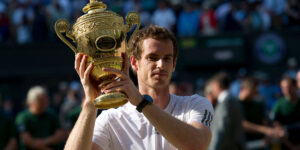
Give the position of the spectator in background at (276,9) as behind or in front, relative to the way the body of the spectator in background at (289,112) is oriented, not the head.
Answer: behind

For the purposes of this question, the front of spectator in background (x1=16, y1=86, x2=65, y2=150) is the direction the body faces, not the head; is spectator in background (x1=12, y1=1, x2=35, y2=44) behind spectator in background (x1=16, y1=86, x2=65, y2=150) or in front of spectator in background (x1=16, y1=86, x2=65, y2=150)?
behind

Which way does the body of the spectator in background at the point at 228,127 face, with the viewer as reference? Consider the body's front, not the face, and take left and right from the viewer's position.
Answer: facing to the left of the viewer
